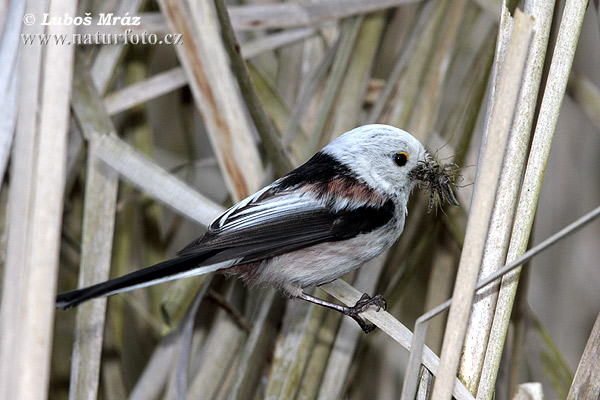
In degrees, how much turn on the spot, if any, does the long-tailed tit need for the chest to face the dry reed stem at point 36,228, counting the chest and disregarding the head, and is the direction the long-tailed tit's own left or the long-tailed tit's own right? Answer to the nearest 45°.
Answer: approximately 135° to the long-tailed tit's own right

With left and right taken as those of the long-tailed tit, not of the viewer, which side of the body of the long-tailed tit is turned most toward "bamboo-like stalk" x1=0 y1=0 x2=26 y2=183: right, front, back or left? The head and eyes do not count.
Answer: back

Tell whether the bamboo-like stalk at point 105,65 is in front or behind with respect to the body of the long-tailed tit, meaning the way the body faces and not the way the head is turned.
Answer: behind

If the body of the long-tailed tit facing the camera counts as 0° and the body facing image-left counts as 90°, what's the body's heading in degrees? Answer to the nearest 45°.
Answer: approximately 270°
